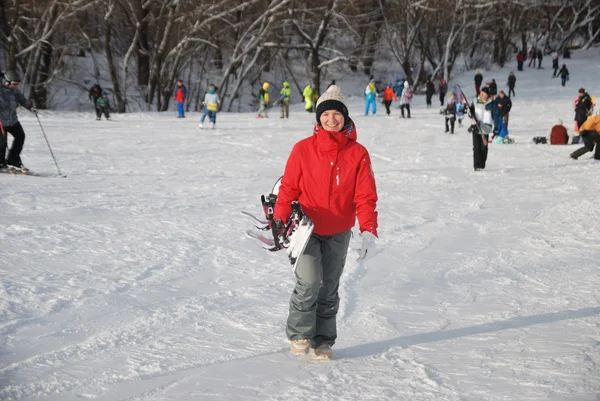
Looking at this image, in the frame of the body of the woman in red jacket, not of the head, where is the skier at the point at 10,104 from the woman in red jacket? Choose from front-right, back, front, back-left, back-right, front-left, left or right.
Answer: back-right

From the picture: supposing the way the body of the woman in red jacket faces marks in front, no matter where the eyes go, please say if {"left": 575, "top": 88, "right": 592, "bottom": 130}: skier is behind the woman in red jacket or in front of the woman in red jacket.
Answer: behind

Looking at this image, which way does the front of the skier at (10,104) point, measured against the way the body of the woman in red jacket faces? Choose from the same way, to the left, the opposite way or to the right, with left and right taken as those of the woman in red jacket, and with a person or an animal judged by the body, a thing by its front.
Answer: to the left

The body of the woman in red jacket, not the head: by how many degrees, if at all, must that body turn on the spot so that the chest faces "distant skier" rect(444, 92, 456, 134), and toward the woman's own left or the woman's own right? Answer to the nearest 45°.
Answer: approximately 180°

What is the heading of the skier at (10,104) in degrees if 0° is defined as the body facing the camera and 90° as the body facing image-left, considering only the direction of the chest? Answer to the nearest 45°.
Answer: approximately 315°

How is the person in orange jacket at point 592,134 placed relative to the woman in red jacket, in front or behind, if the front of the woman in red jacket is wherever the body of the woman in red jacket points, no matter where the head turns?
behind

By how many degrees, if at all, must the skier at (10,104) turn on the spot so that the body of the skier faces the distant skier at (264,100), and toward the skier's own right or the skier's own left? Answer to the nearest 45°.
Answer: approximately 90° to the skier's own left

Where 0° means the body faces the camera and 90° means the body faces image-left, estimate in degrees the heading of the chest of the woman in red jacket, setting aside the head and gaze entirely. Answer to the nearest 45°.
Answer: approximately 0°

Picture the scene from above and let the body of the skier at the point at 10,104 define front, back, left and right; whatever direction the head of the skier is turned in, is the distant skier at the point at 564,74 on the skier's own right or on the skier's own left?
on the skier's own left

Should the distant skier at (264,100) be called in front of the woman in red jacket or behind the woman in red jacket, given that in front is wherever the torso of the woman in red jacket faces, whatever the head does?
behind

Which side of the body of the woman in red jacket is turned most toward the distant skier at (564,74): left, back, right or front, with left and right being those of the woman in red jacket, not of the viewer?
back
